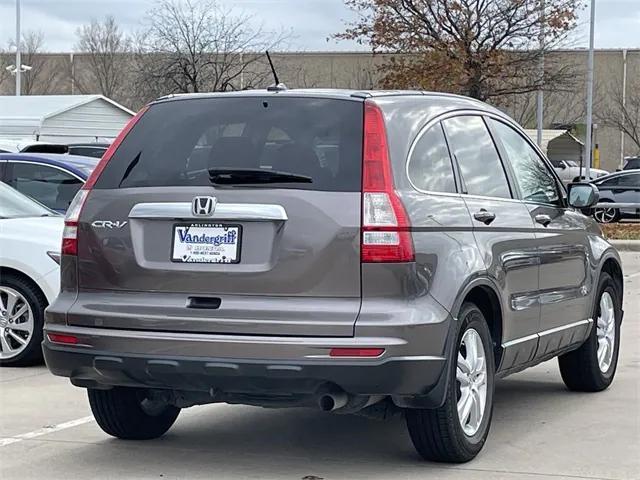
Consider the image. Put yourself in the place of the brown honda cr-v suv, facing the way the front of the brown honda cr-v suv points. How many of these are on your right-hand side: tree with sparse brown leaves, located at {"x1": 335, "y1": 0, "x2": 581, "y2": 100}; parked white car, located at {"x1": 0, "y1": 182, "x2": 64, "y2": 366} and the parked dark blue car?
0

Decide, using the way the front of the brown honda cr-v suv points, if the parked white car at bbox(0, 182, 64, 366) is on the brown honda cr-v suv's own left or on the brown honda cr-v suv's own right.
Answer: on the brown honda cr-v suv's own left

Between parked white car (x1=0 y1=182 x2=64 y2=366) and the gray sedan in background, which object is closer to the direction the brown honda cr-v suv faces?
the gray sedan in background

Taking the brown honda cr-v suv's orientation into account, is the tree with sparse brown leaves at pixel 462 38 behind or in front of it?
in front

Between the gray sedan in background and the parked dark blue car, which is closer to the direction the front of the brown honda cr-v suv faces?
the gray sedan in background

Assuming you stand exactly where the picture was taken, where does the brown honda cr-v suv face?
facing away from the viewer and to the right of the viewer

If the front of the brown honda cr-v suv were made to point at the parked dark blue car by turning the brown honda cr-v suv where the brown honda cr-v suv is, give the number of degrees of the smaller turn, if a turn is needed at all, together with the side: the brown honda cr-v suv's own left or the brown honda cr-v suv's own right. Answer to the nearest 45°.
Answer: approximately 90° to the brown honda cr-v suv's own left
